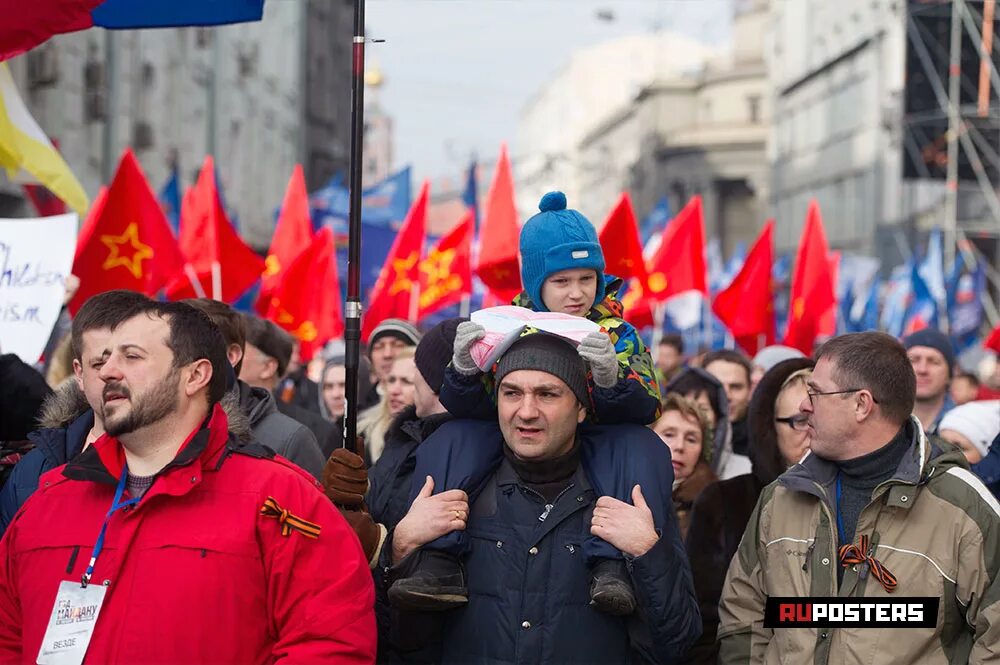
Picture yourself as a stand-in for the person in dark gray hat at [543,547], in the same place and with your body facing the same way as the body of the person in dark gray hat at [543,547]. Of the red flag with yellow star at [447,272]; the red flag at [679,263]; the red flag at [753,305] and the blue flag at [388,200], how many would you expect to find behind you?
4

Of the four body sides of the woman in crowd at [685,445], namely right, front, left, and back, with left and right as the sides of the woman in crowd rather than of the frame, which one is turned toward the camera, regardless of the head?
front

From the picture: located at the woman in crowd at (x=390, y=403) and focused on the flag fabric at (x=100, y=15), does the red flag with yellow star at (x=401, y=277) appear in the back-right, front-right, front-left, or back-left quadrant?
back-right

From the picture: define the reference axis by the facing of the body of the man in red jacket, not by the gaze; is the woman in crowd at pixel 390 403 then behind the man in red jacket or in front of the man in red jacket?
behind

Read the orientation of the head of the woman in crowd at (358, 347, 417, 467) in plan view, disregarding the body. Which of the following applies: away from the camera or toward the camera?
toward the camera

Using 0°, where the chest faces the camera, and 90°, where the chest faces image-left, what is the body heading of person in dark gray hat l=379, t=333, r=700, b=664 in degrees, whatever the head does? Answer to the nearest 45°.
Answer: approximately 0°

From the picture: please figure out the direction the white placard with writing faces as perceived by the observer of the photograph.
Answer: facing the viewer

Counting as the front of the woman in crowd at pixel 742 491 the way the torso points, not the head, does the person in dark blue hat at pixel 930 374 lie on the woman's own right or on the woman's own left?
on the woman's own left

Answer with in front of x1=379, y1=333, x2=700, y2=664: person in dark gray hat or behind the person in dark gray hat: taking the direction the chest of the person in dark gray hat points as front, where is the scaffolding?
behind

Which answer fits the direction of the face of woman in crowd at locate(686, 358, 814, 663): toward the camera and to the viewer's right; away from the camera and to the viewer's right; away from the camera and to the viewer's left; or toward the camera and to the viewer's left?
toward the camera and to the viewer's right

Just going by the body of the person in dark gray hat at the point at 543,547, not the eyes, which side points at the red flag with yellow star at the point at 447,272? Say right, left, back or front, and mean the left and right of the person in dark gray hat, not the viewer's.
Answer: back

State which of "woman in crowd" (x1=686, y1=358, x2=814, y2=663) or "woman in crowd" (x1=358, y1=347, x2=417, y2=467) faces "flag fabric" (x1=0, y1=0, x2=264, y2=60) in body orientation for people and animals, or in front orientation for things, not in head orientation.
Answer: "woman in crowd" (x1=358, y1=347, x2=417, y2=467)

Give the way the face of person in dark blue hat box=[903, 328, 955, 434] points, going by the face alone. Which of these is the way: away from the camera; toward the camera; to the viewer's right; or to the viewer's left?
toward the camera

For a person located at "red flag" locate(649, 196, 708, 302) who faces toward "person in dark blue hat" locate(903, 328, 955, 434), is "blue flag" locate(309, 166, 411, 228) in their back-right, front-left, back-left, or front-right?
back-right
